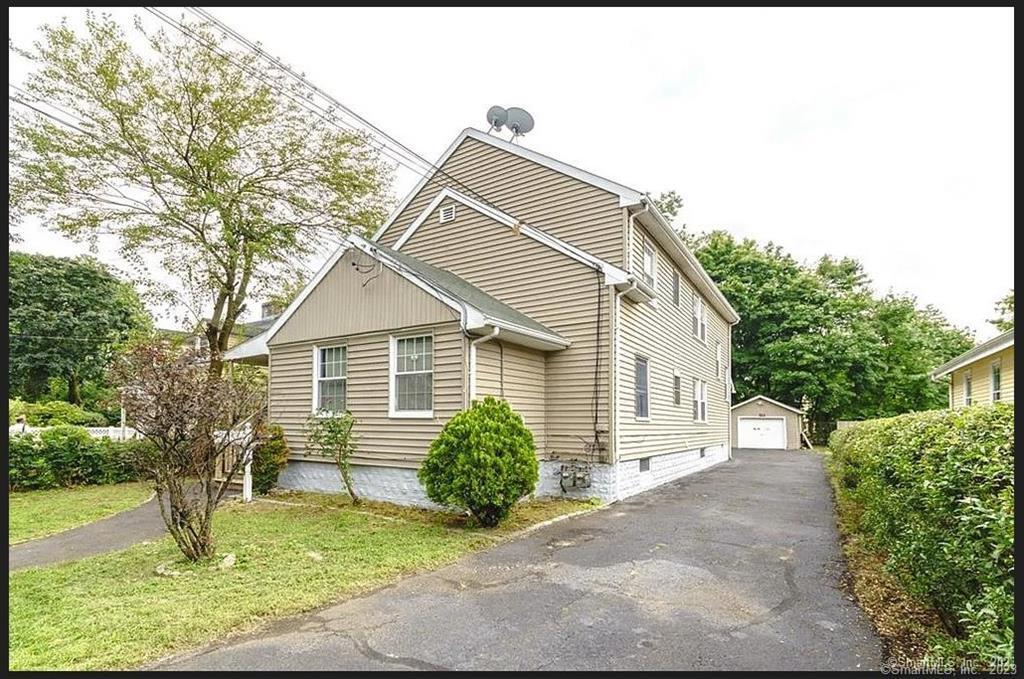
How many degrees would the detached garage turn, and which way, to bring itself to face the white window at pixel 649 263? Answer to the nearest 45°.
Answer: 0° — it already faces it

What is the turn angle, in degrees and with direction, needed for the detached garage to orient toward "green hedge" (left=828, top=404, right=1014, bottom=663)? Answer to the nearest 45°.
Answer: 0° — it already faces it

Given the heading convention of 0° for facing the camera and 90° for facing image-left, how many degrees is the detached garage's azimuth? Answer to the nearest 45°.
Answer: approximately 0°

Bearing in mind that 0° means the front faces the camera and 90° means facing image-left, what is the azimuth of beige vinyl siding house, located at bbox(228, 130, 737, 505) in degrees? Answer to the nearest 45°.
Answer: approximately 45°

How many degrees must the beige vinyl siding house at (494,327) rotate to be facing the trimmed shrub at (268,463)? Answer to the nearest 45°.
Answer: approximately 45° to its right

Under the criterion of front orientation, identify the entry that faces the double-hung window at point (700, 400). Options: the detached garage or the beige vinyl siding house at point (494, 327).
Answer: the detached garage
